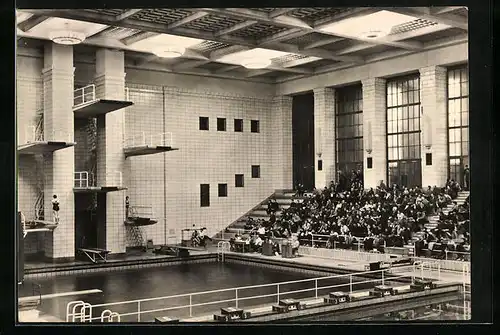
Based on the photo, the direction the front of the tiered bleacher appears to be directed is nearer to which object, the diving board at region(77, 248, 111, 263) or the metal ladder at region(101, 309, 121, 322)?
the metal ladder

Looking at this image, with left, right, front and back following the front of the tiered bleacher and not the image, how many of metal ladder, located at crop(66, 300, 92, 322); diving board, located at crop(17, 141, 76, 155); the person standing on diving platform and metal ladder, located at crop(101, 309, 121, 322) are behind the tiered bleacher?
0

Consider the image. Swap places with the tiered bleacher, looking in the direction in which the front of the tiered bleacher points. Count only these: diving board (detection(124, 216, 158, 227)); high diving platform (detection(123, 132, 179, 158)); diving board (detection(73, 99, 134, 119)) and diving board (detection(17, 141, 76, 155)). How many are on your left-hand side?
0

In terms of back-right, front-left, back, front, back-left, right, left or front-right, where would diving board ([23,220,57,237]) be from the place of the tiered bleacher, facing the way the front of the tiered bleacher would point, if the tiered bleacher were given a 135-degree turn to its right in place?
left

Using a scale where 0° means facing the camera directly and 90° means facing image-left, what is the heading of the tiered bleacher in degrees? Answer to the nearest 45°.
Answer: approximately 45°

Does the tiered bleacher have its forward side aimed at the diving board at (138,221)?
no

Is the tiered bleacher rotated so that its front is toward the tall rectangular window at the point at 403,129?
no

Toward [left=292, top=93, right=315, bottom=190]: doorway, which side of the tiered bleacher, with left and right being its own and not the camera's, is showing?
right

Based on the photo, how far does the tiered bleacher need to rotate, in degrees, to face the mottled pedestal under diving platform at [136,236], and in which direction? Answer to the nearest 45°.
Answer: approximately 90° to its right
